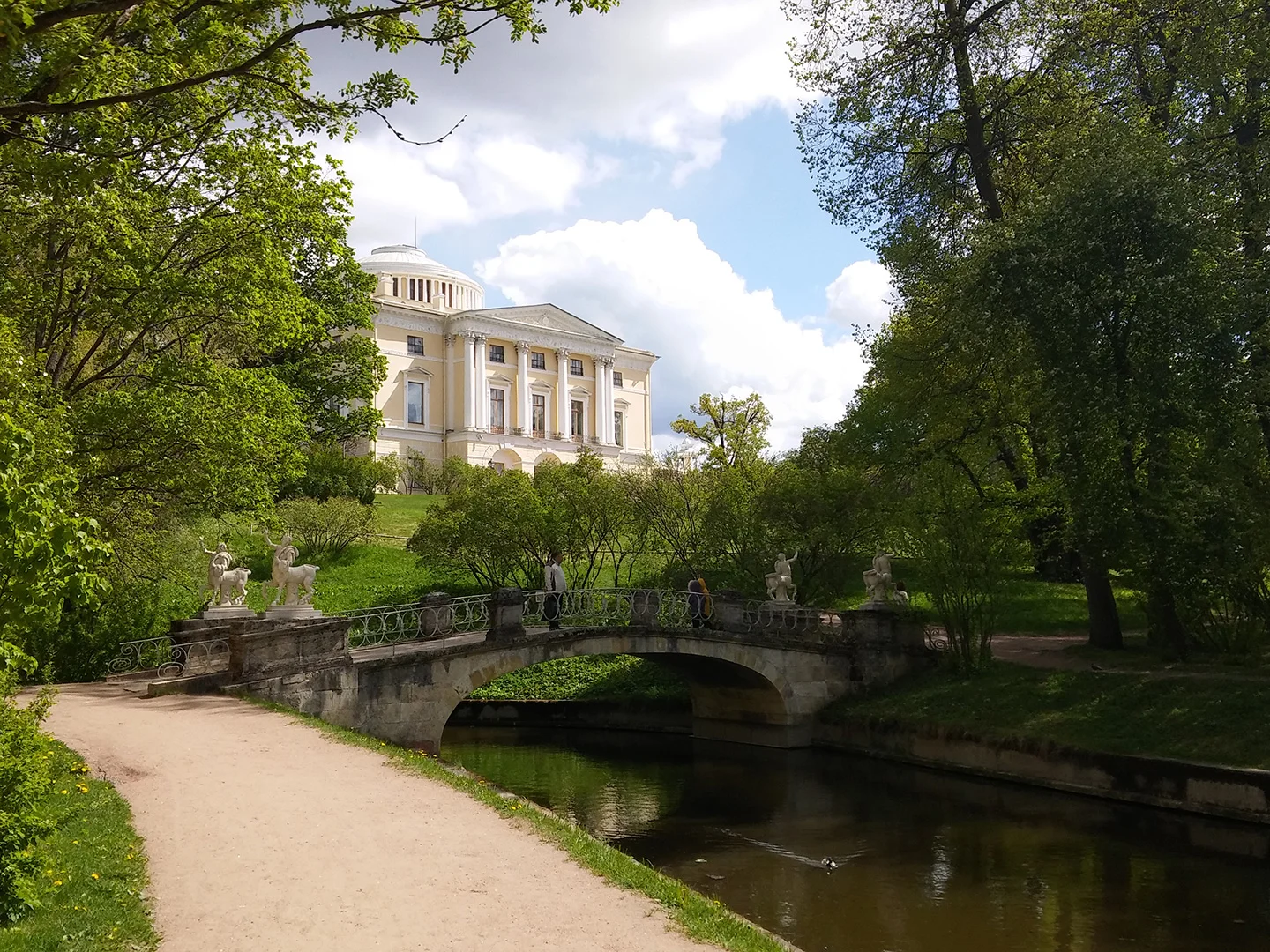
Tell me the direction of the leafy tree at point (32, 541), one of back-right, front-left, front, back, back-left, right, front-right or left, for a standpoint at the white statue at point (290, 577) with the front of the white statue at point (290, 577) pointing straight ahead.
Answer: front-left

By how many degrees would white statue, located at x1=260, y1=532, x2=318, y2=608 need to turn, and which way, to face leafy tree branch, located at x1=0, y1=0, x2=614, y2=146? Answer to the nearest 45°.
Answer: approximately 45° to its left

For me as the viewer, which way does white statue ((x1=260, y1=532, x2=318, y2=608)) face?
facing the viewer and to the left of the viewer

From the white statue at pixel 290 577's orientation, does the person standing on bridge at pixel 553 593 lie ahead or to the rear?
to the rear

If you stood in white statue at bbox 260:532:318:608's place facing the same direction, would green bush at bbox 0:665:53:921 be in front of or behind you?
in front

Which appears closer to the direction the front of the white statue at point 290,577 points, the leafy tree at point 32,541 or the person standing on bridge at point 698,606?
the leafy tree

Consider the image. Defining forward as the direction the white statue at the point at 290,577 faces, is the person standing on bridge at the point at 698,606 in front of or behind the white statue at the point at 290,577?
behind

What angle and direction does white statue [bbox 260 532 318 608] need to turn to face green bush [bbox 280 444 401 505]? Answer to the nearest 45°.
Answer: approximately 135° to its right

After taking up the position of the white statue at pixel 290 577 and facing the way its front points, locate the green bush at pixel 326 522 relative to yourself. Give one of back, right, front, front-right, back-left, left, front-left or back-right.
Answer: back-right
